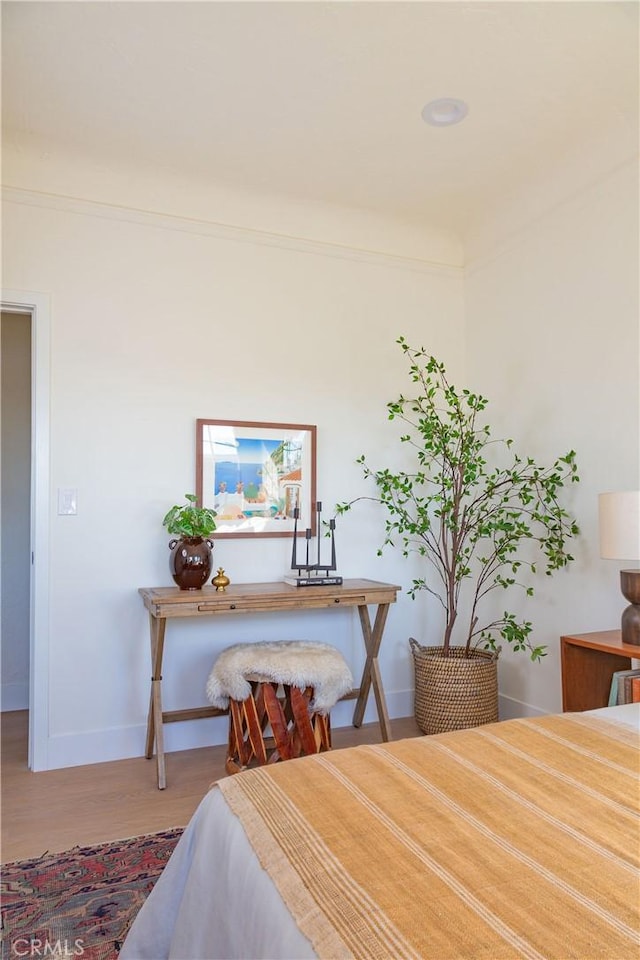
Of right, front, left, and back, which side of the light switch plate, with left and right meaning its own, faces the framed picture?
left

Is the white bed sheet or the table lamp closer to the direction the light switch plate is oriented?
the white bed sheet

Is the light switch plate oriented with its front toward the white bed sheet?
yes

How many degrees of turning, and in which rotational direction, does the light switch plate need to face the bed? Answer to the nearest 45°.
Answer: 0° — it already faces it

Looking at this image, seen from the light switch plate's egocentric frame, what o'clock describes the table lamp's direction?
The table lamp is roughly at 10 o'clock from the light switch plate.

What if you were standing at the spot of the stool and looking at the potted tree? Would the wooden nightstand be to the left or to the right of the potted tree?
right

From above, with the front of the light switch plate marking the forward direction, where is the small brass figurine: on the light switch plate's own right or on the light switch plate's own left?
on the light switch plate's own left

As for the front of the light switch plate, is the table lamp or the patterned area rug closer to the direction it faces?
the patterned area rug

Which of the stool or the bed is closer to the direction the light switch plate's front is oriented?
the bed

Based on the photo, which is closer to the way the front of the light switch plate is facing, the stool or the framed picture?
the stool

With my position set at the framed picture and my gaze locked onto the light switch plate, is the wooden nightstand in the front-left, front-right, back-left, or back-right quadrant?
back-left

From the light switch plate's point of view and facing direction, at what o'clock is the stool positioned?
The stool is roughly at 10 o'clock from the light switch plate.

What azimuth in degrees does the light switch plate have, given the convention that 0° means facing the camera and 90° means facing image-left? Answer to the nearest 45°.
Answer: approximately 0°

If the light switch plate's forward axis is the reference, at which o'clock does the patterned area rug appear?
The patterned area rug is roughly at 12 o'clock from the light switch plate.
